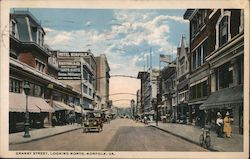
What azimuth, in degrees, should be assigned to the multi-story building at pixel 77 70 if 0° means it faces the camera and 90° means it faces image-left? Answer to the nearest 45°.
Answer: approximately 270°

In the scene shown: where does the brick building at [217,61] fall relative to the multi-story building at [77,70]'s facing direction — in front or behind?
in front

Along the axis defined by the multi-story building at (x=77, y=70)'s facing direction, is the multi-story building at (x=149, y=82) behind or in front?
in front
